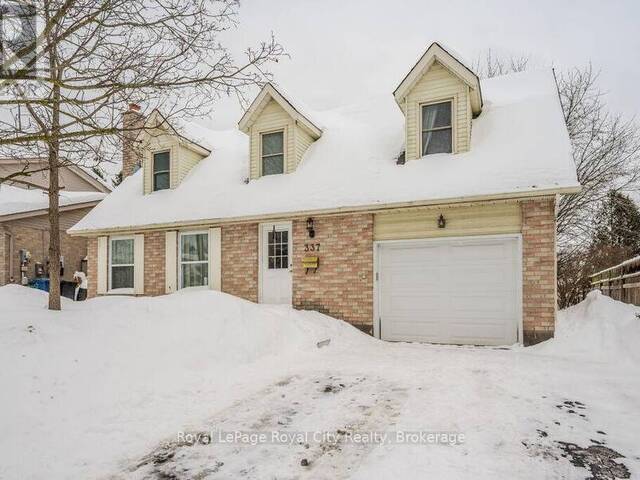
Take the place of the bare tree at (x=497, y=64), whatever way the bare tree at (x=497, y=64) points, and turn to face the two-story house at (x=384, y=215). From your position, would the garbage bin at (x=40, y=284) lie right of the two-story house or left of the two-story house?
right

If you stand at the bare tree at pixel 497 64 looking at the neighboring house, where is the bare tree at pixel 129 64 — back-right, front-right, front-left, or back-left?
front-left

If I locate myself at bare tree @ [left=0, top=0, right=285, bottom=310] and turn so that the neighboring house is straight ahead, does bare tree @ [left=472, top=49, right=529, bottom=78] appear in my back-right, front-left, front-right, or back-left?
front-right

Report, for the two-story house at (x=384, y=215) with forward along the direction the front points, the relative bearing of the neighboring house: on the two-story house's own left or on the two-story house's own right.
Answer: on the two-story house's own right

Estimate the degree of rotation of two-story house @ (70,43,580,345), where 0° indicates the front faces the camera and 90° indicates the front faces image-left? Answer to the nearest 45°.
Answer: approximately 45°

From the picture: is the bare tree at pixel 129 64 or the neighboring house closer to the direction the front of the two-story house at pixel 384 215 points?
the bare tree

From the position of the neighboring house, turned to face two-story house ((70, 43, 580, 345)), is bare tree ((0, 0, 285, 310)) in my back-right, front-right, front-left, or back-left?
front-right

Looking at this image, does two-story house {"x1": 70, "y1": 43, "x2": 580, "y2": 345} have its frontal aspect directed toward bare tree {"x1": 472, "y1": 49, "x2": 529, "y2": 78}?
no

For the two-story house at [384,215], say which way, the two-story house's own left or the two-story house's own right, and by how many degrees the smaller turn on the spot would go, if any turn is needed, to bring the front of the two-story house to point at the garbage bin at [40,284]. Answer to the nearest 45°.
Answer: approximately 90° to the two-story house's own right

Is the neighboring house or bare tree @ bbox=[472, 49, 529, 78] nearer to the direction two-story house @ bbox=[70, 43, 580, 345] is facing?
the neighboring house
